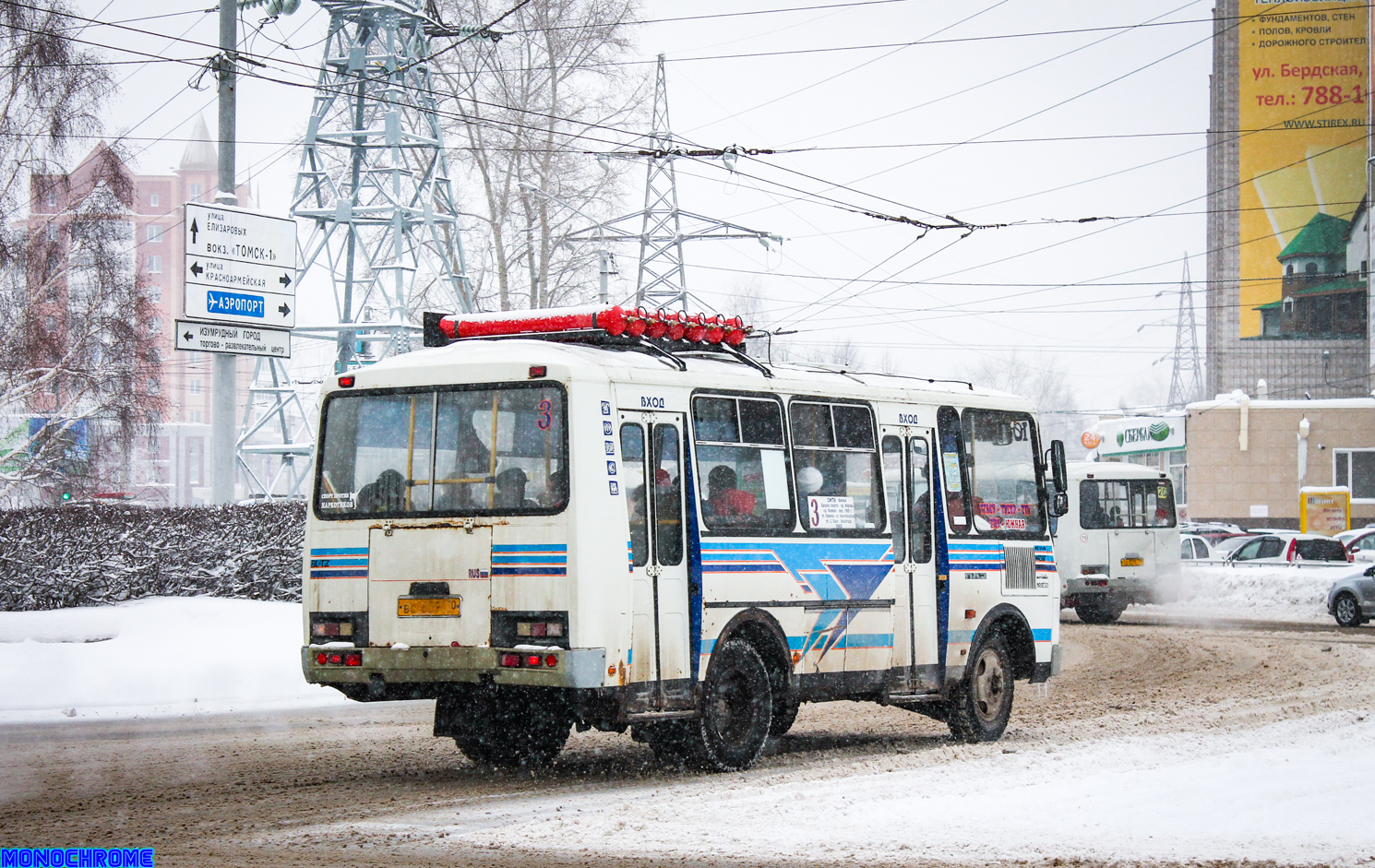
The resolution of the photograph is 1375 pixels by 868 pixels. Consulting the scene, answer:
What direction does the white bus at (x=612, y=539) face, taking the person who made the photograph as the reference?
facing away from the viewer and to the right of the viewer

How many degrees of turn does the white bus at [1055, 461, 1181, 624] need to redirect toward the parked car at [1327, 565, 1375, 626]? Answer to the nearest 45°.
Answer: approximately 90° to its right

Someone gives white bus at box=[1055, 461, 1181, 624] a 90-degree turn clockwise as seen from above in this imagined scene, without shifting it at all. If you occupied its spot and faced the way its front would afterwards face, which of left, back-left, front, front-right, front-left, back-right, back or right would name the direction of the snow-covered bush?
back-right

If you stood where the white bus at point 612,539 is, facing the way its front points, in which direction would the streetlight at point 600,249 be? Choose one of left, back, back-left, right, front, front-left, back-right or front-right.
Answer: front-left

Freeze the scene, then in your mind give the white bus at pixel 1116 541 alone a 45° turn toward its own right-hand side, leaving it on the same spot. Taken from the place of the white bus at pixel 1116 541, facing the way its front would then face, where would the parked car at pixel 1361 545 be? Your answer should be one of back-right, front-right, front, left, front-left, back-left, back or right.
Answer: front

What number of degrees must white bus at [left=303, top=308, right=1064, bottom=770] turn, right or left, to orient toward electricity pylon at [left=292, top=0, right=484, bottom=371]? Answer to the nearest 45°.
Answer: approximately 45° to its left

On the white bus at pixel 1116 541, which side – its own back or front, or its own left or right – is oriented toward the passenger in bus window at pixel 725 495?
back

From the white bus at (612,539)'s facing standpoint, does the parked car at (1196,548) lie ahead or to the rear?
ahead

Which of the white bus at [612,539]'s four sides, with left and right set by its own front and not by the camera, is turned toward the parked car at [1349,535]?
front

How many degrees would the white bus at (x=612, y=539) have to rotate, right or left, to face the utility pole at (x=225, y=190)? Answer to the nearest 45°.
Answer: approximately 90° to its left

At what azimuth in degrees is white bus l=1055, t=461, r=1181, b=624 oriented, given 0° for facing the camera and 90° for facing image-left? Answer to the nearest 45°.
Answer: approximately 180°

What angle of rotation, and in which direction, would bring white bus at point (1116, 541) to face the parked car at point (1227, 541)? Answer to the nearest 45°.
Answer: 0° — it already faces it

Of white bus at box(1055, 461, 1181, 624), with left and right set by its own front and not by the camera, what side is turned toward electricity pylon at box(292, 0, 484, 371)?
left

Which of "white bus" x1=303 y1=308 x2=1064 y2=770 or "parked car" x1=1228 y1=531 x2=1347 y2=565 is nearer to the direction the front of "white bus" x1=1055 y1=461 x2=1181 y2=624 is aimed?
the parked car

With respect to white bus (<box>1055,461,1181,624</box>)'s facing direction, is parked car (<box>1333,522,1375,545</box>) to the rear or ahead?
ahead

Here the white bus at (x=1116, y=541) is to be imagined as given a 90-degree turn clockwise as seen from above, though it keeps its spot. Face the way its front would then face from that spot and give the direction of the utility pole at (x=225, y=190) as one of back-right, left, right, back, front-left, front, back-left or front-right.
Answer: back-right

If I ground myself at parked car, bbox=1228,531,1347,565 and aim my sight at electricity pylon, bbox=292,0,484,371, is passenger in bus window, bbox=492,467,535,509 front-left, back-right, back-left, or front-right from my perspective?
front-left
